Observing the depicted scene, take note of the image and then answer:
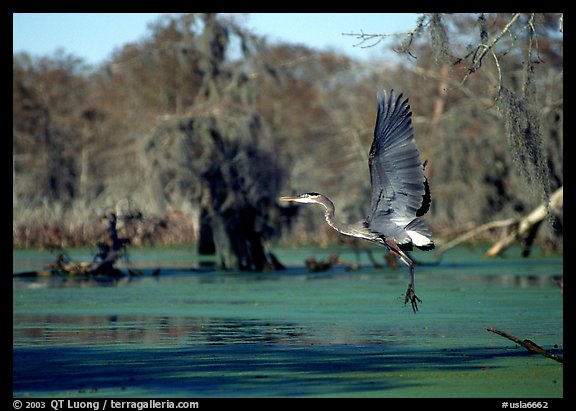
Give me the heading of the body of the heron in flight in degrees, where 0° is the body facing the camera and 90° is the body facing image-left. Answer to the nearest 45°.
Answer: approximately 90°

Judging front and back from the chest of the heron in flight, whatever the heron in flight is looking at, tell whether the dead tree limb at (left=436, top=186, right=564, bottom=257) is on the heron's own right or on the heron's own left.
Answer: on the heron's own right

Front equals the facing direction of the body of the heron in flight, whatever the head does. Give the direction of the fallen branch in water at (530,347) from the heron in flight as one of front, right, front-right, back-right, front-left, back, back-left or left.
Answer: back-left
